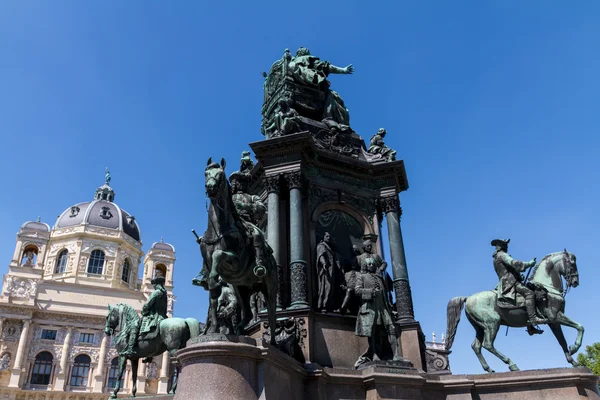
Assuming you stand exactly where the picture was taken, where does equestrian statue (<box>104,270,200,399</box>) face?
facing to the left of the viewer

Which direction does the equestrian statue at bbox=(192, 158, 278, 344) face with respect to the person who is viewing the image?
facing the viewer and to the left of the viewer

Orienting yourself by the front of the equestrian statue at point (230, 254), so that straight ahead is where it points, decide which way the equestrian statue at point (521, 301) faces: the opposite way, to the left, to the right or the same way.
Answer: to the left

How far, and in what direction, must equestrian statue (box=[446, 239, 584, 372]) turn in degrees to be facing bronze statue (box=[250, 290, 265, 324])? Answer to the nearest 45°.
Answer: approximately 180°

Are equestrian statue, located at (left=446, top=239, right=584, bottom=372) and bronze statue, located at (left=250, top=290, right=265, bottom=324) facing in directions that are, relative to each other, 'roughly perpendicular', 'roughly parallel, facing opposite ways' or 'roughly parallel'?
roughly perpendicular

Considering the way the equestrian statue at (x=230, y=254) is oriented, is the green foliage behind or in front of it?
behind

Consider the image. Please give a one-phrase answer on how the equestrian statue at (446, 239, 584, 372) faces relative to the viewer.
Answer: facing to the right of the viewer
